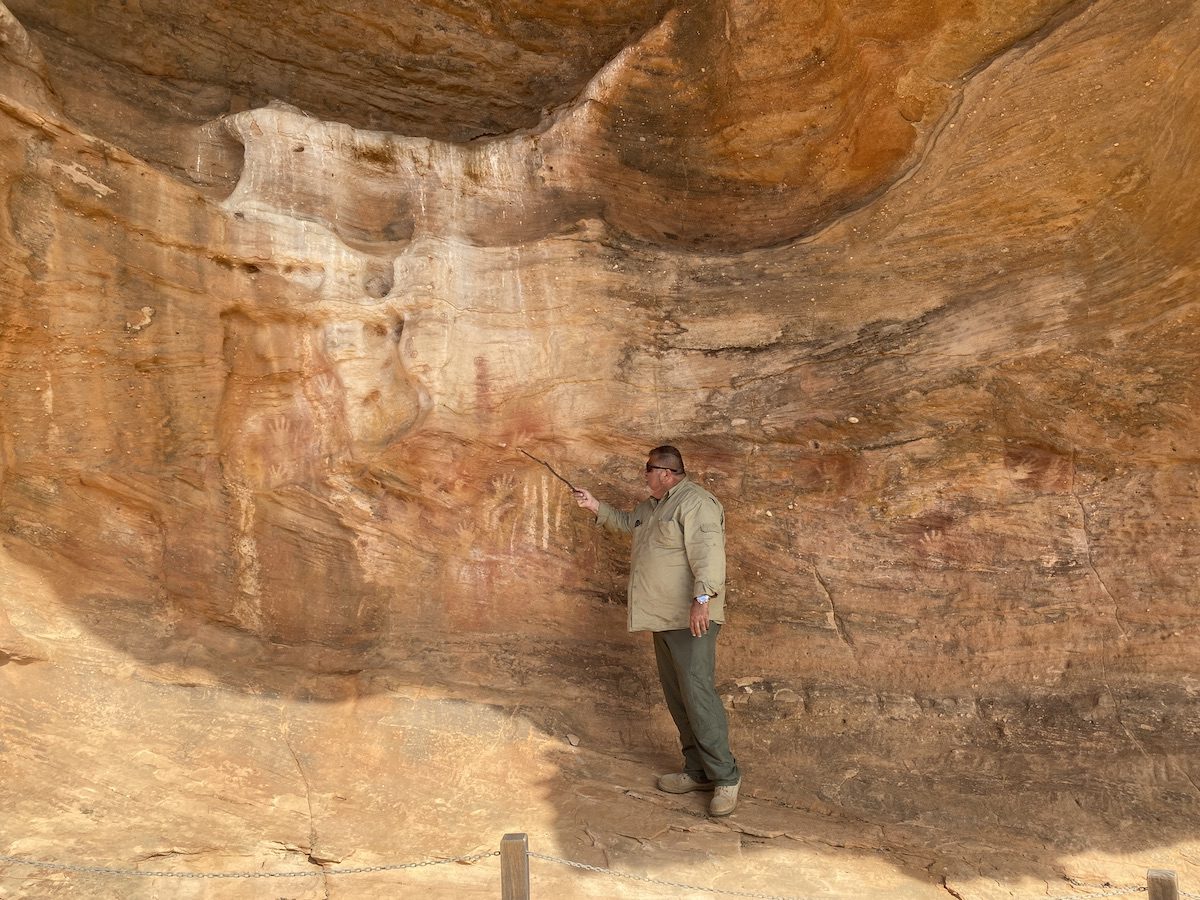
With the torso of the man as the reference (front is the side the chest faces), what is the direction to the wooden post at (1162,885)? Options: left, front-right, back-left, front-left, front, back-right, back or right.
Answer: left

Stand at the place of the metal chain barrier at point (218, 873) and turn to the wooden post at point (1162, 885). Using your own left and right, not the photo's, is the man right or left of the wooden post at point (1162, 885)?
left

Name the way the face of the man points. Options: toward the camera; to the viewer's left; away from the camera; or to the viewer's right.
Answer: to the viewer's left

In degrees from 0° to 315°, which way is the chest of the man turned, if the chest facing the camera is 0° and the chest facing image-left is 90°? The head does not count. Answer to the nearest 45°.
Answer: approximately 45°

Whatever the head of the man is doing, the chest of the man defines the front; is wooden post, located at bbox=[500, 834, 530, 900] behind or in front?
in front

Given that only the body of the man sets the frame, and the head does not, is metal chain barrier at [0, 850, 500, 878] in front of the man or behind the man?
in front
